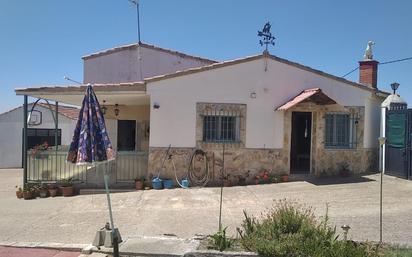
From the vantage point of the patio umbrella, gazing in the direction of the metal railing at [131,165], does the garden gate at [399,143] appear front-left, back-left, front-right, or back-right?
front-right

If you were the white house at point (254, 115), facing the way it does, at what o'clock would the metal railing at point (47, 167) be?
The metal railing is roughly at 3 o'clock from the white house.

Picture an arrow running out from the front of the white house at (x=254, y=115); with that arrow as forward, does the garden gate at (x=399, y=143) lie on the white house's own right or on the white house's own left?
on the white house's own left

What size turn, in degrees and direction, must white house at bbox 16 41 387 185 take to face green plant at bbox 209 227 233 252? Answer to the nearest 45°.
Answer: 0° — it already faces it

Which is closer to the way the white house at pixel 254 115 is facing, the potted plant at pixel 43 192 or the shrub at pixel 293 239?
the shrub

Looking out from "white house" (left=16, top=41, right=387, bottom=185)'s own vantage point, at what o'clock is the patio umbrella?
The patio umbrella is roughly at 1 o'clock from the white house.

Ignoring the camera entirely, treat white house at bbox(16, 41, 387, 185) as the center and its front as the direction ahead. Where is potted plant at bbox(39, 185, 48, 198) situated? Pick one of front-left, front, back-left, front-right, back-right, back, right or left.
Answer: right

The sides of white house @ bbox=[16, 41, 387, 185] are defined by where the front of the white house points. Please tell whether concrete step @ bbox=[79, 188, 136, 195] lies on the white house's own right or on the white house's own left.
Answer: on the white house's own right

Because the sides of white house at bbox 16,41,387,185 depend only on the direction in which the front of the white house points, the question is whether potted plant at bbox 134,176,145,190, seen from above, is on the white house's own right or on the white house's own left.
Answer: on the white house's own right

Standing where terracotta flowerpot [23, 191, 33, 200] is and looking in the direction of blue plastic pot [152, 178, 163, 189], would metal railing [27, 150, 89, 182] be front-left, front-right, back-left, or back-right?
front-left

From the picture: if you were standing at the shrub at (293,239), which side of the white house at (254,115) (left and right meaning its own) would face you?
front

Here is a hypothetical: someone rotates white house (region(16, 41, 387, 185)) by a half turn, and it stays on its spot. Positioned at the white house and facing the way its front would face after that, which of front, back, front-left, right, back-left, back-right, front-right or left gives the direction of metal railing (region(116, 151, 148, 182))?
left

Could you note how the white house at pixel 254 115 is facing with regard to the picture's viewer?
facing the viewer
